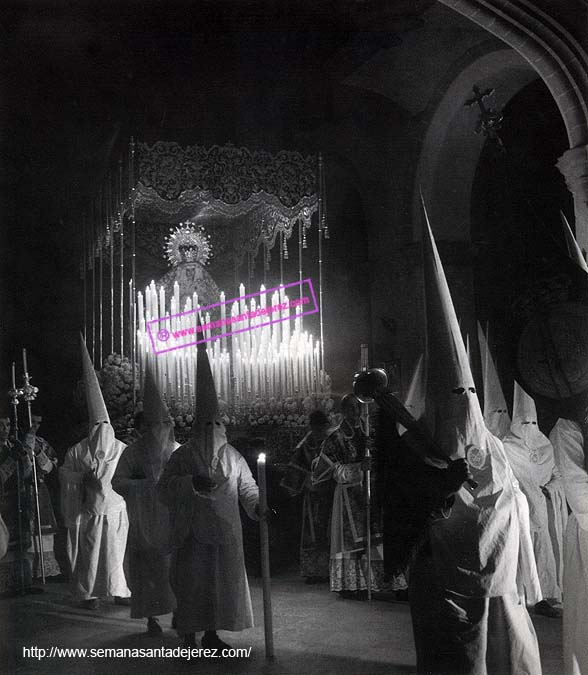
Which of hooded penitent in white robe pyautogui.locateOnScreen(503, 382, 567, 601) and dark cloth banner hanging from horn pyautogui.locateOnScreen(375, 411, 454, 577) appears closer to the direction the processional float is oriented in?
the dark cloth banner hanging from horn

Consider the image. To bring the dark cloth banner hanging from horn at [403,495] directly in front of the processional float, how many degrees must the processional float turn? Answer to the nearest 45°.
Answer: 0° — it already faces them

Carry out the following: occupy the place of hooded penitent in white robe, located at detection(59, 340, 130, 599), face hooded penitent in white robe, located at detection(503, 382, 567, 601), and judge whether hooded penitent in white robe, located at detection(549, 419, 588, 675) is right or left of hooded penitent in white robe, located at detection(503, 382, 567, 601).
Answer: right

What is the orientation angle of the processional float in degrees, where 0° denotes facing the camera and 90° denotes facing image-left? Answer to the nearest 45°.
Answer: approximately 0°

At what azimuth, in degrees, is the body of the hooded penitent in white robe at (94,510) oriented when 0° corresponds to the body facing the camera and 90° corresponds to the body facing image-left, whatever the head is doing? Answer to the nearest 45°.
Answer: approximately 315°
